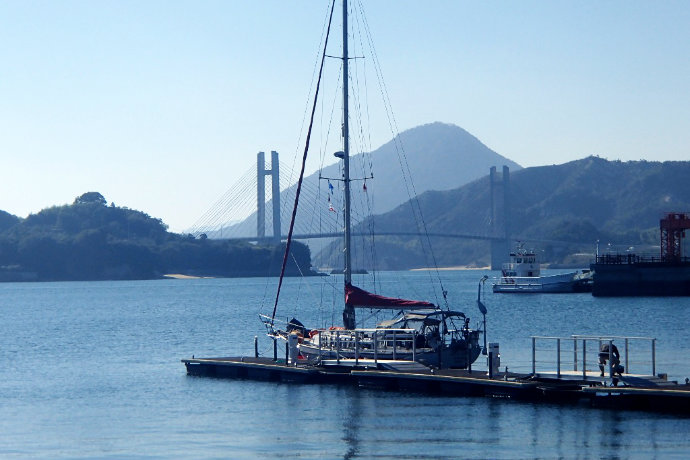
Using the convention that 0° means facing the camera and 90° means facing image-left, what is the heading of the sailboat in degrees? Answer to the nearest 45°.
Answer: approximately 90°

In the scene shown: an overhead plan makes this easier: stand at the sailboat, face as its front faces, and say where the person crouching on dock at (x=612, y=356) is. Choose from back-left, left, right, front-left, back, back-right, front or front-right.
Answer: back-left
